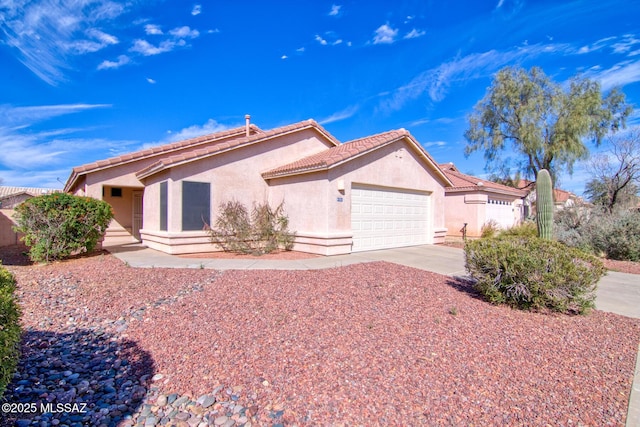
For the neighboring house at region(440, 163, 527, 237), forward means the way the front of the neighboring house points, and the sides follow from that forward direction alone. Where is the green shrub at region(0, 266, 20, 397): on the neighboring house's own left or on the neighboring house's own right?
on the neighboring house's own right

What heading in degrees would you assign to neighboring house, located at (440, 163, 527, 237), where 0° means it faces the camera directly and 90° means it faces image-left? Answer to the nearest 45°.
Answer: approximately 315°

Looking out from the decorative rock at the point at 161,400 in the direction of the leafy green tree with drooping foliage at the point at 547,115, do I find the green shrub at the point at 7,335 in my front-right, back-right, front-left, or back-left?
back-left

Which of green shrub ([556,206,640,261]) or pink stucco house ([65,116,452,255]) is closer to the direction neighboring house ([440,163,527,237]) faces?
the green shrub

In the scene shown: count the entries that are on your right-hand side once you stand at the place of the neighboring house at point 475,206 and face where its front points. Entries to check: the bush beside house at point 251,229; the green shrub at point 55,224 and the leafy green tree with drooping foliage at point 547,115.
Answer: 2

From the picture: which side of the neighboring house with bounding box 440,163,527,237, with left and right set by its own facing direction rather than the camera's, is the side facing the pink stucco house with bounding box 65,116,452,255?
right

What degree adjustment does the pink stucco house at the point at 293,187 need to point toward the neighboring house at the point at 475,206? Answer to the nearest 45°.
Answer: approximately 90° to its left

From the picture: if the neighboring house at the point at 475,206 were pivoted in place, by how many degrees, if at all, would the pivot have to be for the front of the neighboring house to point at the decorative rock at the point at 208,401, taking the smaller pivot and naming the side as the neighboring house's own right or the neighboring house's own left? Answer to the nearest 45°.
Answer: approximately 45° to the neighboring house's own right

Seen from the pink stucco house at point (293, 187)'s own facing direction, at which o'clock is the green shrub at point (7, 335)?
The green shrub is roughly at 2 o'clock from the pink stucco house.

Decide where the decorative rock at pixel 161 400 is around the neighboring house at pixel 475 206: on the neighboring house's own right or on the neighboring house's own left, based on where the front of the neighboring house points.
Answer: on the neighboring house's own right

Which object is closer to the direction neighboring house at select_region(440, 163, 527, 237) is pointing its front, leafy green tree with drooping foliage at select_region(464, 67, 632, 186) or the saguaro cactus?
the saguaro cactus

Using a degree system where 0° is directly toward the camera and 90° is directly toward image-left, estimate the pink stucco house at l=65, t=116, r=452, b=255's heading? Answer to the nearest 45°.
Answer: approximately 315°
